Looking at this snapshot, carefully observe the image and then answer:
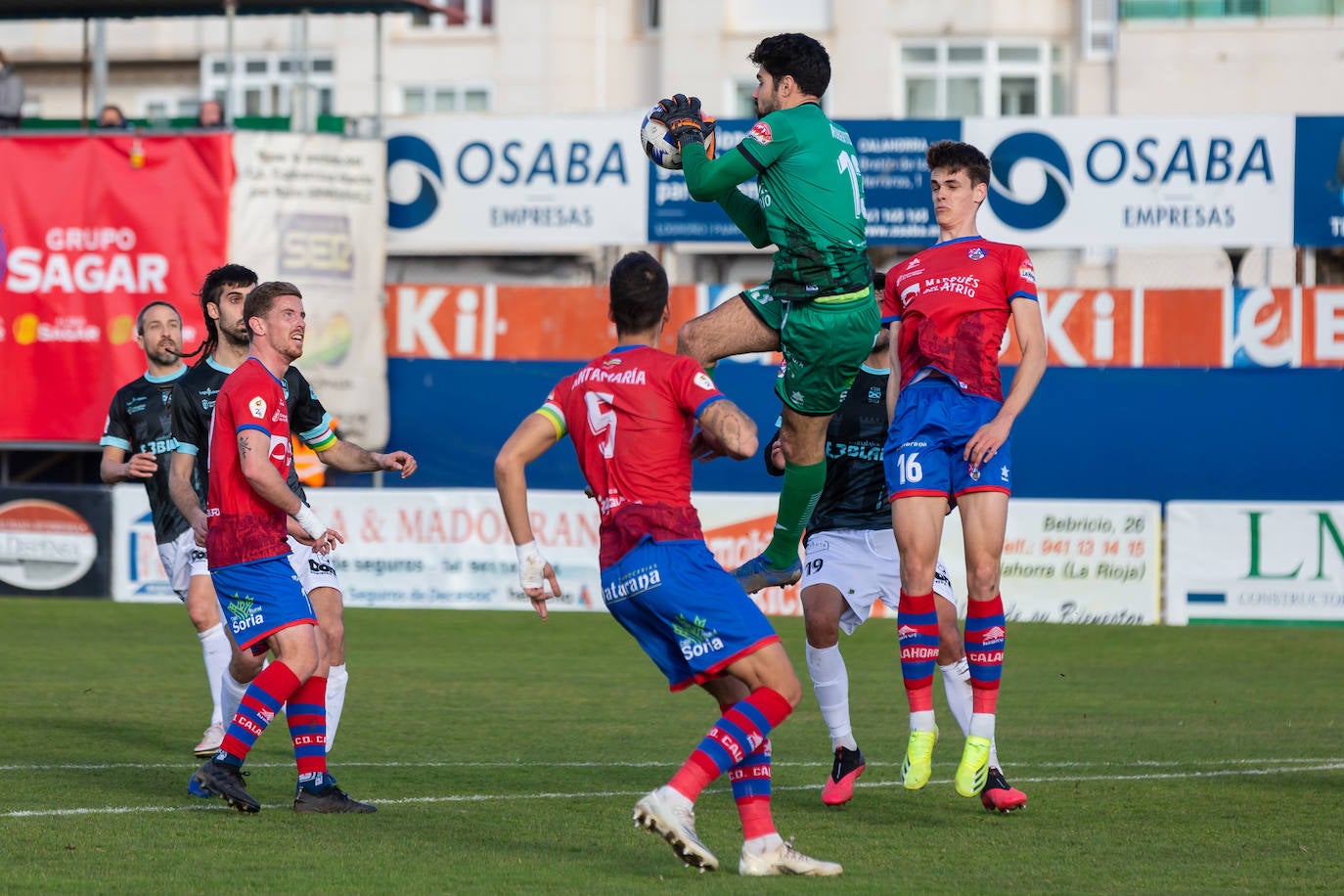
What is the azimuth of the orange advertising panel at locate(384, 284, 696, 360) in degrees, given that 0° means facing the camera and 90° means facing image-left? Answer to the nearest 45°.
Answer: approximately 0°

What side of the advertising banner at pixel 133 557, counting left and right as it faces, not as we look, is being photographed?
front

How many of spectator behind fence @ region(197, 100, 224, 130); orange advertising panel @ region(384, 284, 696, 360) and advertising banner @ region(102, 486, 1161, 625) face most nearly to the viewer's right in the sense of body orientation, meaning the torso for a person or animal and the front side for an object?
0

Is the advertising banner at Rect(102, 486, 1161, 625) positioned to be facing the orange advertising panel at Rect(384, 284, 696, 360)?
no

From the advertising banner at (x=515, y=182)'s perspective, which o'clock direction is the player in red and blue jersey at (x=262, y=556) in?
The player in red and blue jersey is roughly at 12 o'clock from the advertising banner.

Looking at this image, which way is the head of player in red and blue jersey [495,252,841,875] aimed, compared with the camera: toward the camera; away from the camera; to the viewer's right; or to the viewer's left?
away from the camera

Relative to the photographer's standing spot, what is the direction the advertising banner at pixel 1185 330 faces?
facing the viewer

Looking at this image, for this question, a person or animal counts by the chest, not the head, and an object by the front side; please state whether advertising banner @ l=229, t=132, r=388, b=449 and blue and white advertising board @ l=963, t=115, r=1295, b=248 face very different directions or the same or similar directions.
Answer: same or similar directions

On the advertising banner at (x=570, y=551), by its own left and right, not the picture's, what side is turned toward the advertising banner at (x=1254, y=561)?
left

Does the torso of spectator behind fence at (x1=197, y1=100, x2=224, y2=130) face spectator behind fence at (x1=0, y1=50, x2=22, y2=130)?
no

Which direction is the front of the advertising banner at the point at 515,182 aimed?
toward the camera

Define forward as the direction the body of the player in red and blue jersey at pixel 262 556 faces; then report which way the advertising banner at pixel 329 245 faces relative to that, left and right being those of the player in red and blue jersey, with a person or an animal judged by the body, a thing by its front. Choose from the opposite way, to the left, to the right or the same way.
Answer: to the right

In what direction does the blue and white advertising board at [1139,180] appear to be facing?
toward the camera

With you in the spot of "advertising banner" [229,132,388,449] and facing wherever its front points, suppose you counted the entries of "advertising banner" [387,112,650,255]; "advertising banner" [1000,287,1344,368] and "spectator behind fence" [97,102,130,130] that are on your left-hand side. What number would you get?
2
